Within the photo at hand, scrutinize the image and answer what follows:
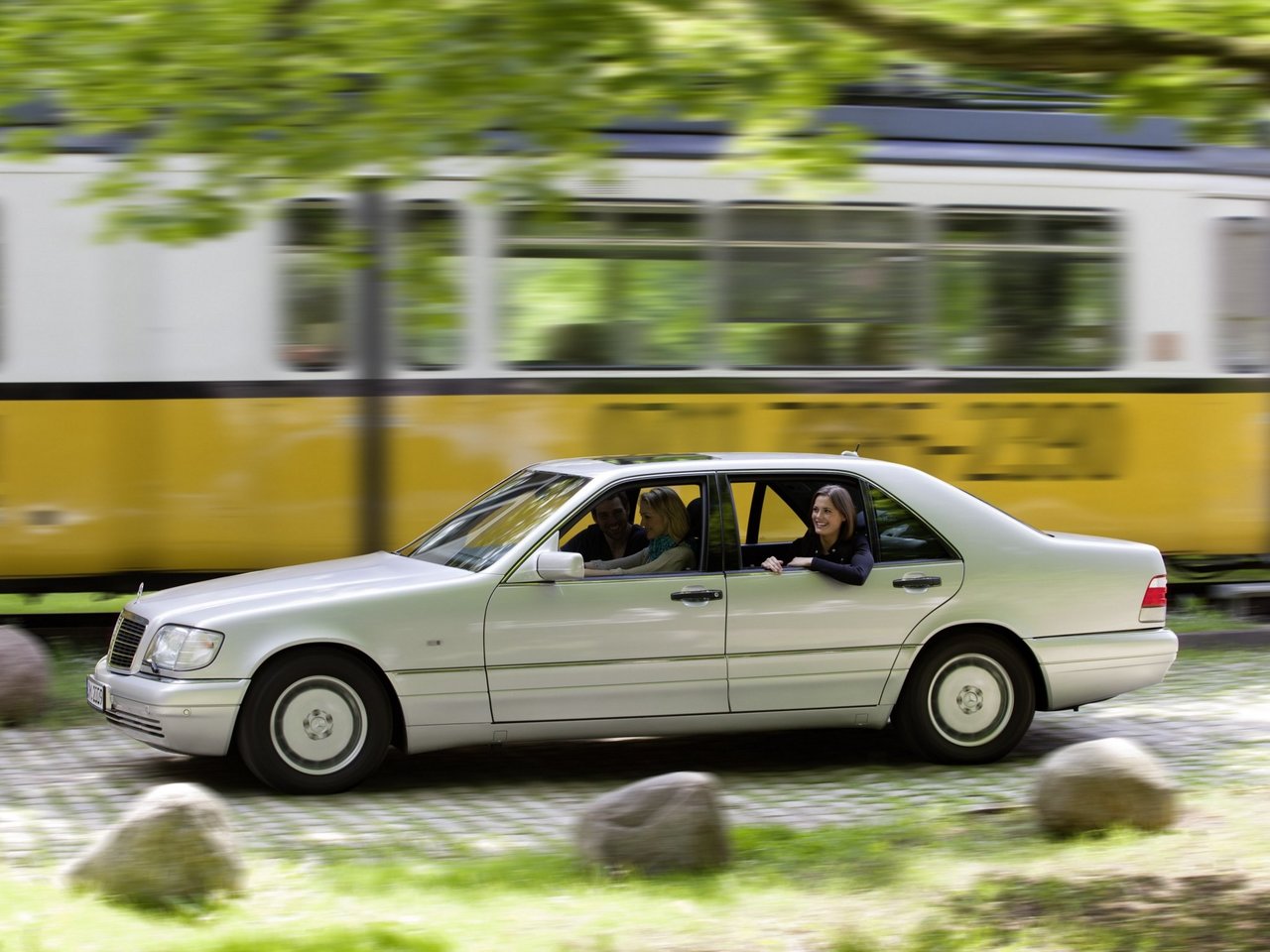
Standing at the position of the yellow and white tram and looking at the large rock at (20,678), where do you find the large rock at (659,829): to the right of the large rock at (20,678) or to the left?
left

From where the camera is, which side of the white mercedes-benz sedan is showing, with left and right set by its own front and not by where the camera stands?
left

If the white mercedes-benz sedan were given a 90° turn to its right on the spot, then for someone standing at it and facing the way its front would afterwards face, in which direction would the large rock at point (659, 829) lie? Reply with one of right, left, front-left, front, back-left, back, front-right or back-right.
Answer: back

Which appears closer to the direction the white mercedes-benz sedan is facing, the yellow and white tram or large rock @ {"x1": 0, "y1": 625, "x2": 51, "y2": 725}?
the large rock

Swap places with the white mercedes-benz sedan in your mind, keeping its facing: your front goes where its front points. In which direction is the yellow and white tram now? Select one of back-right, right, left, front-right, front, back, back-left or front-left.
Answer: right

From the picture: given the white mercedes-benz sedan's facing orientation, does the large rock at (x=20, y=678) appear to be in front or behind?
in front
